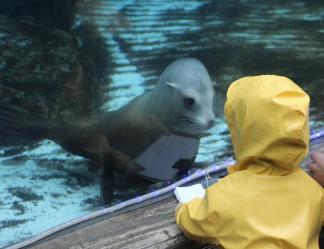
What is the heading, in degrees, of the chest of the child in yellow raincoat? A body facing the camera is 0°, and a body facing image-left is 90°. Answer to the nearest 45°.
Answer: approximately 135°

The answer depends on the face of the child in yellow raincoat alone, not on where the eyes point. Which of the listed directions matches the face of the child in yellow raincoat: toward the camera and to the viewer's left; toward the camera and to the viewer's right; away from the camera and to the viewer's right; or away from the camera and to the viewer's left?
away from the camera and to the viewer's left
